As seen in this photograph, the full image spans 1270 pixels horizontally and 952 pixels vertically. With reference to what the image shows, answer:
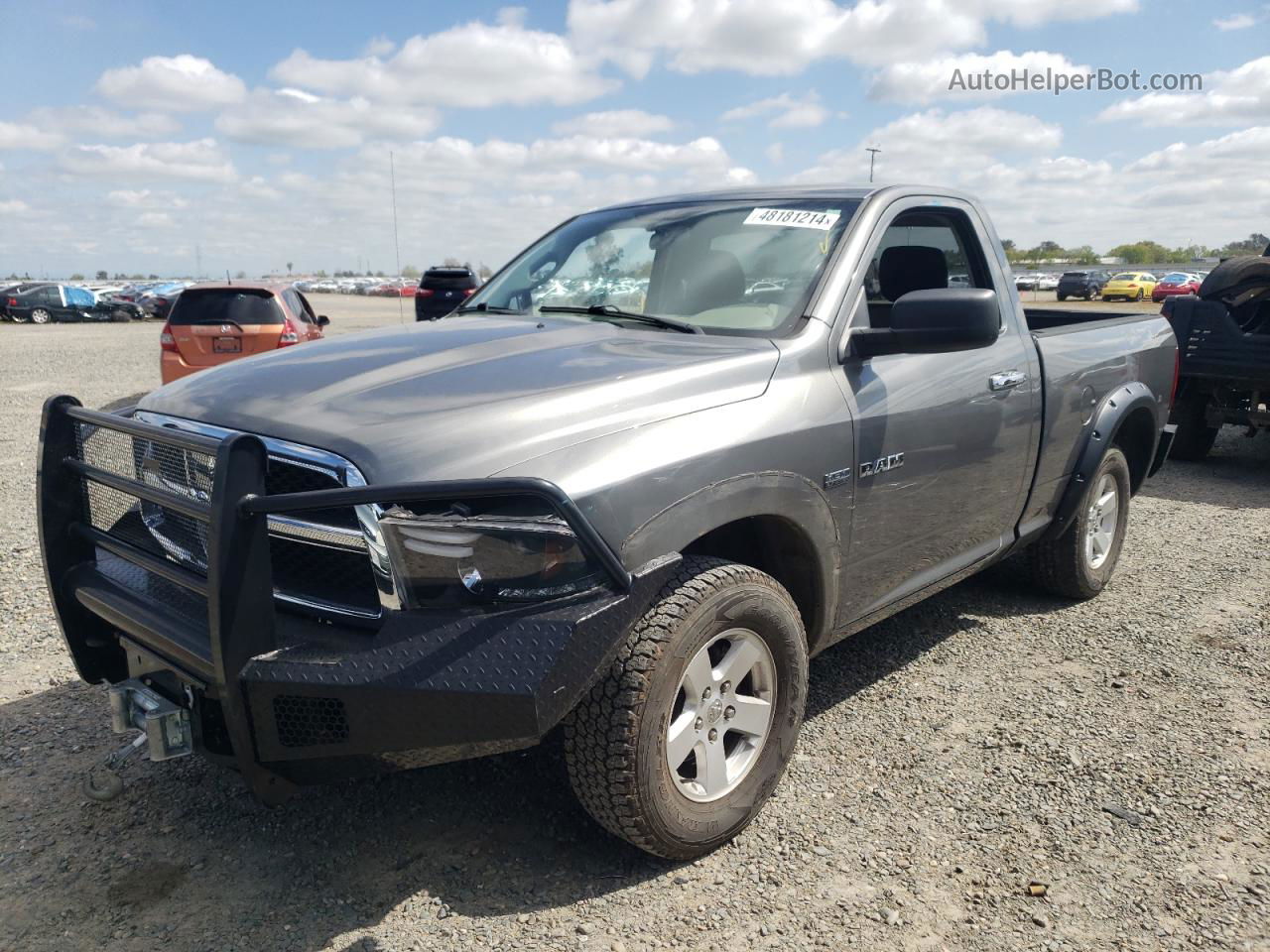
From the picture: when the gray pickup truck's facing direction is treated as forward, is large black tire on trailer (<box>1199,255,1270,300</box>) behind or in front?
behind

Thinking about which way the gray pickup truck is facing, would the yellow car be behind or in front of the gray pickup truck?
behind

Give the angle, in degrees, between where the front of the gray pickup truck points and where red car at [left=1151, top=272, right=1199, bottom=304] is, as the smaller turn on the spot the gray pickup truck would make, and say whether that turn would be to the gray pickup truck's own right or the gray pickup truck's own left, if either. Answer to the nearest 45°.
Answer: approximately 180°

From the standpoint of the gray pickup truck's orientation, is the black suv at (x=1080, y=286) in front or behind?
behind

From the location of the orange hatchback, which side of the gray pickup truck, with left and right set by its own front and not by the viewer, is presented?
right

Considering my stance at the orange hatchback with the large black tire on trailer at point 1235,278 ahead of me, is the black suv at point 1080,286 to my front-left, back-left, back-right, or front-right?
front-left

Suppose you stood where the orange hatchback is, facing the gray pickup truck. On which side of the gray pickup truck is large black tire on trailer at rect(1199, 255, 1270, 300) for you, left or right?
left

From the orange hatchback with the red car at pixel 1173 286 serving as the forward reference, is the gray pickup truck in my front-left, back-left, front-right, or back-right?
back-right

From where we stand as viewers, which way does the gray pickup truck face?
facing the viewer and to the left of the viewer

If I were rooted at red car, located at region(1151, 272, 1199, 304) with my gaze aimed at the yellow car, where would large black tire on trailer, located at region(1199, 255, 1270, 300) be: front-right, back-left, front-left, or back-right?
back-left
